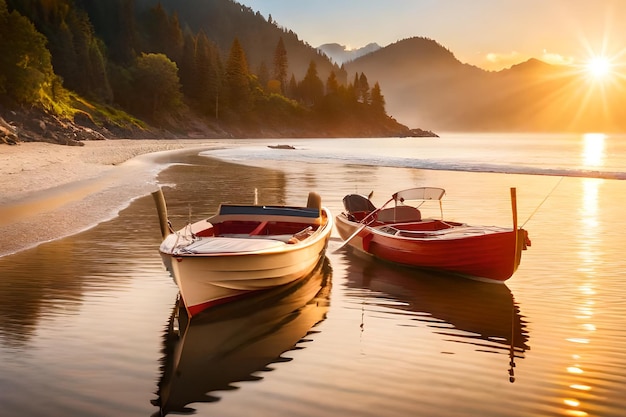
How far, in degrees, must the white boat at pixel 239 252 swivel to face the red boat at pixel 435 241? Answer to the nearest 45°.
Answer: approximately 180°

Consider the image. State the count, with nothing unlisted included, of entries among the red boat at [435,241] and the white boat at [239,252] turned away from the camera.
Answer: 0
